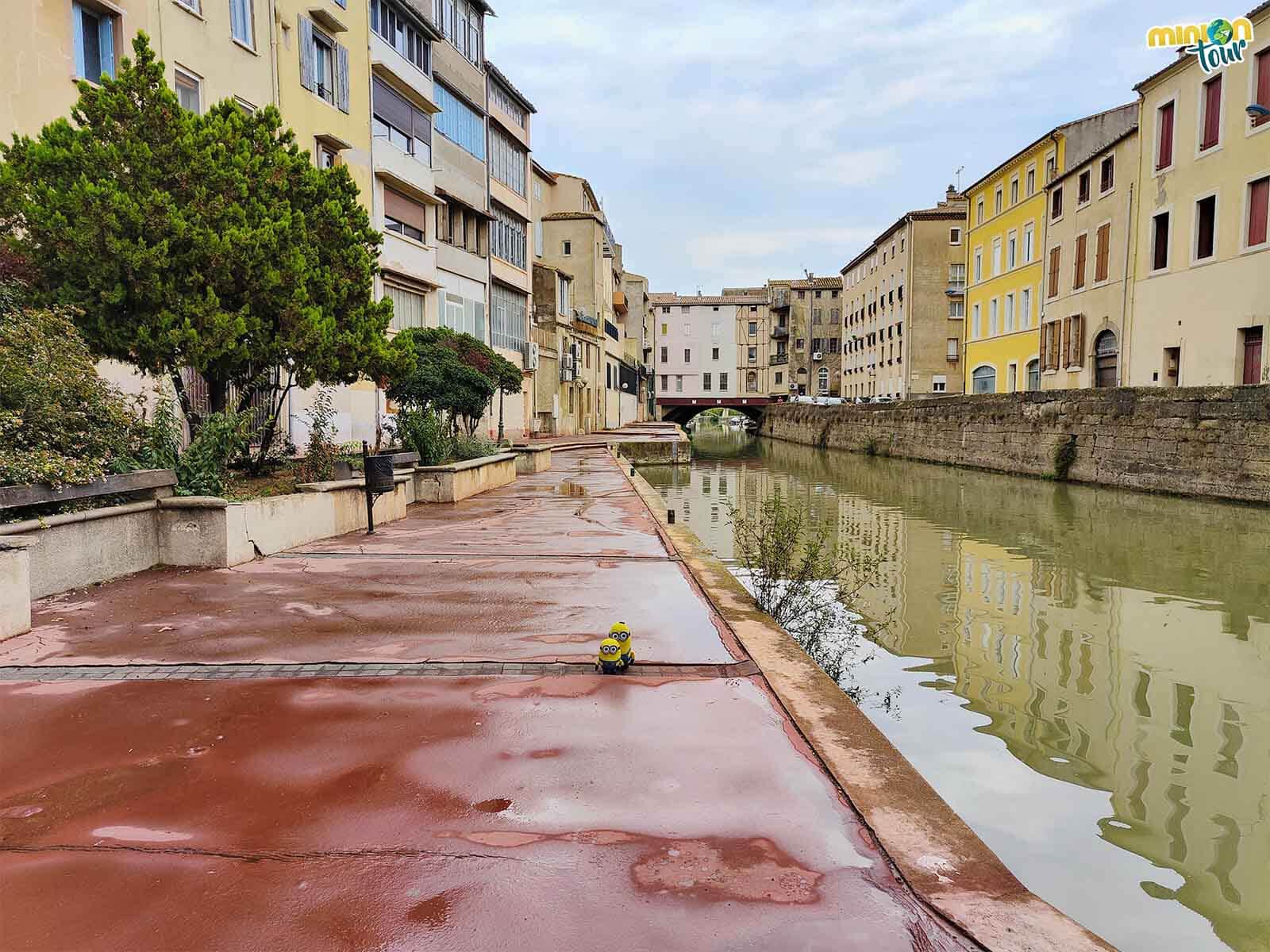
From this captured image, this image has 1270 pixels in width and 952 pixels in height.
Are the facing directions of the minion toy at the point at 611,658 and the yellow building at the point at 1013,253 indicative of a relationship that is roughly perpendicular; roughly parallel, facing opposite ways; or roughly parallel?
roughly perpendicular

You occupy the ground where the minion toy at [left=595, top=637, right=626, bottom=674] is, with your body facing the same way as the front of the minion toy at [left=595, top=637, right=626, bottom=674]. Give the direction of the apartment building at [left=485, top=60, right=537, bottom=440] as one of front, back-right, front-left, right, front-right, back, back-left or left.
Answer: back

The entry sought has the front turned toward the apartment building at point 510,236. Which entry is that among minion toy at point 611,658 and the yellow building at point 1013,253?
the yellow building

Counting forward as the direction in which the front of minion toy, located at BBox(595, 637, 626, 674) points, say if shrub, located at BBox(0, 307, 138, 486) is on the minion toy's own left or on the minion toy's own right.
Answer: on the minion toy's own right

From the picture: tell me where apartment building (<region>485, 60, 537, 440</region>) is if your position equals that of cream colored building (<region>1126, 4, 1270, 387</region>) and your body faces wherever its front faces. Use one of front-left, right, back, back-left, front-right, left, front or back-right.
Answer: front-right

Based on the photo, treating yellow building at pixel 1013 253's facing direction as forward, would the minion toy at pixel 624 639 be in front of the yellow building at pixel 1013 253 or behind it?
in front

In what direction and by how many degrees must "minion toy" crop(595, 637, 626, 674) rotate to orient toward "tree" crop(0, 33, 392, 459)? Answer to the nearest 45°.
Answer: approximately 135° to its right

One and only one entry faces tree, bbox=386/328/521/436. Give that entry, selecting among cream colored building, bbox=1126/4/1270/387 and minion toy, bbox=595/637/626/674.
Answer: the cream colored building

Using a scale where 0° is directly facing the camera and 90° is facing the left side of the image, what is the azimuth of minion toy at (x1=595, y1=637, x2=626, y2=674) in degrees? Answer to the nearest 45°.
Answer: approximately 0°

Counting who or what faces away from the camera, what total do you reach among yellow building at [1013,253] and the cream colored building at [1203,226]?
0

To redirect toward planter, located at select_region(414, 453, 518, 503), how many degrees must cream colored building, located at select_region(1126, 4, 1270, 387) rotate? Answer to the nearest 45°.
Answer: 0° — it already faces it

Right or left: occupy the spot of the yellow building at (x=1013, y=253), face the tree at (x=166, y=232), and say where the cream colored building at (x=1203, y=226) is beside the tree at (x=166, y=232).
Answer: left
